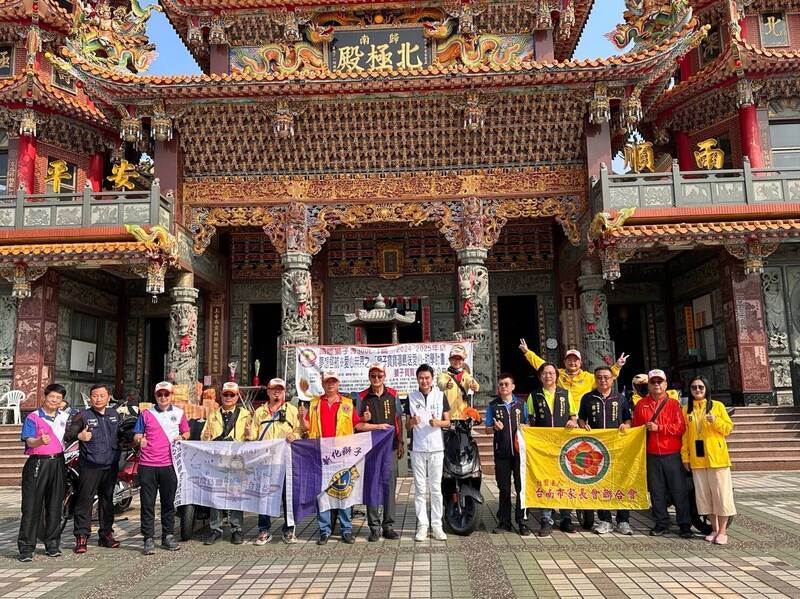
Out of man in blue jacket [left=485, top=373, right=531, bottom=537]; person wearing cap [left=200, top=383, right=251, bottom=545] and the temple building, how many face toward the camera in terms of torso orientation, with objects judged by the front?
3

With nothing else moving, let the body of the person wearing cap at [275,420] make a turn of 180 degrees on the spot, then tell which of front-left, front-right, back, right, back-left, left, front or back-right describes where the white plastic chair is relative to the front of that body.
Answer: front-left

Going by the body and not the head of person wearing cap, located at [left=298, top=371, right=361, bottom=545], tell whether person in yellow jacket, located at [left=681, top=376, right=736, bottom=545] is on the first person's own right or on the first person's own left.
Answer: on the first person's own left

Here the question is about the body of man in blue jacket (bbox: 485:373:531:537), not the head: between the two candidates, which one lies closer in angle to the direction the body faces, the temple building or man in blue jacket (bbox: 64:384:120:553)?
the man in blue jacket

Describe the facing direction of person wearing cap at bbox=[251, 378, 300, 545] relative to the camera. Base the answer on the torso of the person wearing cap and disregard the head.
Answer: toward the camera

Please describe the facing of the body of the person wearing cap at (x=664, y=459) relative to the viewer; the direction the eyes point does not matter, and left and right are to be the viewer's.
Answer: facing the viewer

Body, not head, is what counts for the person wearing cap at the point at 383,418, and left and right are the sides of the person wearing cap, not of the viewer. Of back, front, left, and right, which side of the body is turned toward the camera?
front

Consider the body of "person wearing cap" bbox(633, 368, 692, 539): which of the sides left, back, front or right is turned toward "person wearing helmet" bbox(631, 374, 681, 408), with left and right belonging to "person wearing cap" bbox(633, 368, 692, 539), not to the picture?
back
